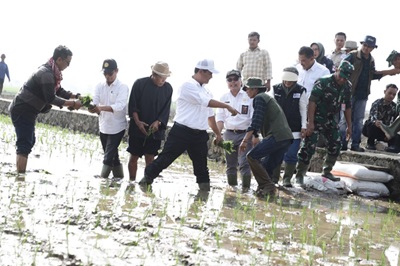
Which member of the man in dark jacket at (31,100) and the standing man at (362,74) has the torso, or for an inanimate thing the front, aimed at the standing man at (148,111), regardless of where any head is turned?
the man in dark jacket

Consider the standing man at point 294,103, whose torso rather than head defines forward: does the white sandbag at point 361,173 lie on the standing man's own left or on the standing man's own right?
on the standing man's own left

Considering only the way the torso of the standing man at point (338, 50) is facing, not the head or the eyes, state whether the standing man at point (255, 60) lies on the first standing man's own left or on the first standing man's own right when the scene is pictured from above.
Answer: on the first standing man's own right

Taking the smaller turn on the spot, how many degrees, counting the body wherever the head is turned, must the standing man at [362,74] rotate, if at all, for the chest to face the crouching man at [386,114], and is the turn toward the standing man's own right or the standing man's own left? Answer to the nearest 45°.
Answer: approximately 90° to the standing man's own left

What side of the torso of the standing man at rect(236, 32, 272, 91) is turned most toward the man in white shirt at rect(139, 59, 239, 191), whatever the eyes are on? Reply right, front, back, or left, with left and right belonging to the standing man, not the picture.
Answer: front

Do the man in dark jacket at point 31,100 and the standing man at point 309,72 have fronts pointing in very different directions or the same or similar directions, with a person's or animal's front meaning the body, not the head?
very different directions

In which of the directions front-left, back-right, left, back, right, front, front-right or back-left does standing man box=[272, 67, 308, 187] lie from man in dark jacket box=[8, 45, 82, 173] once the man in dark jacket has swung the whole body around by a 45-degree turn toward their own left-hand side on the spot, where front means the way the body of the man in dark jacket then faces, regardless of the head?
front-right

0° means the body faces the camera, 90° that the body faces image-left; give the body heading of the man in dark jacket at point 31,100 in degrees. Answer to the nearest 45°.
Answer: approximately 270°

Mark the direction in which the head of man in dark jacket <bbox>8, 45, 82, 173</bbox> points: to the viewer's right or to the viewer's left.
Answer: to the viewer's right

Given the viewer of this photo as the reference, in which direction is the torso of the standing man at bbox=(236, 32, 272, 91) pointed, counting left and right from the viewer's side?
facing the viewer

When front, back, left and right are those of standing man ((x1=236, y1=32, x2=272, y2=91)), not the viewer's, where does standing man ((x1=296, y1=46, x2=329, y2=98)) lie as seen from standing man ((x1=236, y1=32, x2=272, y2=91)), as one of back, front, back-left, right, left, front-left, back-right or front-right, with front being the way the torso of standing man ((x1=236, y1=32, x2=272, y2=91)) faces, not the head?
front-left

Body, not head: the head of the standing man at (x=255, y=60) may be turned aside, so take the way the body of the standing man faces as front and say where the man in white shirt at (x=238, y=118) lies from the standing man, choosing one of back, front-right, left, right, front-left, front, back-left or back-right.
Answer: front

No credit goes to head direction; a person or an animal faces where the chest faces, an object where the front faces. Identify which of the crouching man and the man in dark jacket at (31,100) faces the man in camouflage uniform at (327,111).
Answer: the man in dark jacket

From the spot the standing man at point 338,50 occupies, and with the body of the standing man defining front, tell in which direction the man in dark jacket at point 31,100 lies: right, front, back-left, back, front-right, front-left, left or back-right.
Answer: front-right
